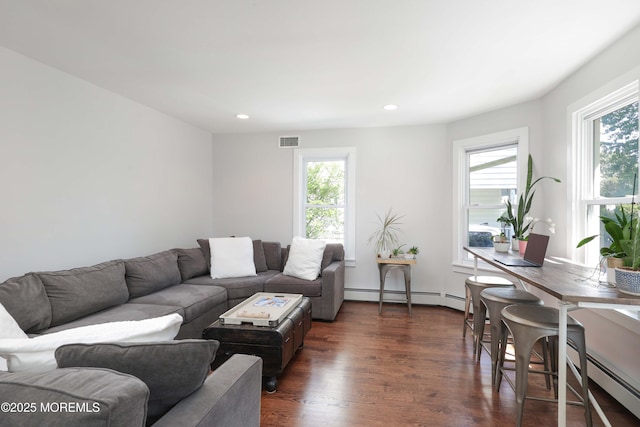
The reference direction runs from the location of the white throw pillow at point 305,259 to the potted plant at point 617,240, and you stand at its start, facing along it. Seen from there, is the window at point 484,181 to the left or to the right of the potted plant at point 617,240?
left

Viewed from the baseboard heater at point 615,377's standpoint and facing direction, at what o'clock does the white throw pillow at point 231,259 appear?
The white throw pillow is roughly at 1 o'clock from the baseboard heater.

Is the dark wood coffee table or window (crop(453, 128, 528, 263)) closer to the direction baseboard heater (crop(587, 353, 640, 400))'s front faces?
the dark wood coffee table

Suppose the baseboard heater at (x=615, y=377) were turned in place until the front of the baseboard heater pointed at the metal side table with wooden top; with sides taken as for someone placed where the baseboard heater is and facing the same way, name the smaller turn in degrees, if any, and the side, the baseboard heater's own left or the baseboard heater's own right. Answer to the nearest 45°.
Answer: approximately 45° to the baseboard heater's own right

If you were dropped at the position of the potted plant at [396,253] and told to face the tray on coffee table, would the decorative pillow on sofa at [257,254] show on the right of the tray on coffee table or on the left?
right

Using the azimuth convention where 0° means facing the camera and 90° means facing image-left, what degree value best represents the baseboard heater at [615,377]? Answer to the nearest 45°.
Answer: approximately 45°

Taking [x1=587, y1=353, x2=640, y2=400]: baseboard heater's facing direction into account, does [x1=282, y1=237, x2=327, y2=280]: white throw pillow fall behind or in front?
in front

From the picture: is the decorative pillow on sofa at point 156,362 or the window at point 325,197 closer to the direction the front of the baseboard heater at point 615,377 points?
the decorative pillow on sofa

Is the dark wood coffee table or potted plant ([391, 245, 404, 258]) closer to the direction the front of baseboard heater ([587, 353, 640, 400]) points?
the dark wood coffee table

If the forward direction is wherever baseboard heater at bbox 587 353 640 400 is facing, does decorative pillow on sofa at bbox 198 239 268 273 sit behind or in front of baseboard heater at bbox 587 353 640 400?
in front
